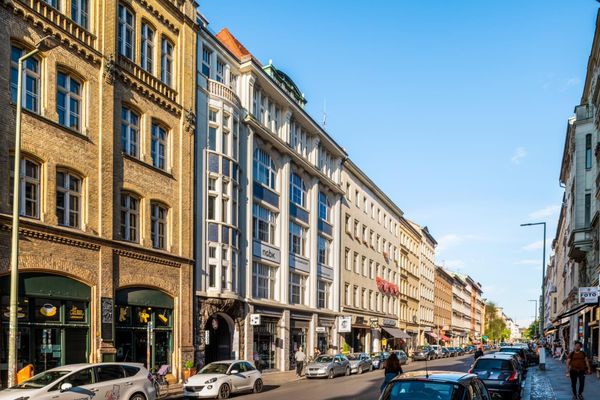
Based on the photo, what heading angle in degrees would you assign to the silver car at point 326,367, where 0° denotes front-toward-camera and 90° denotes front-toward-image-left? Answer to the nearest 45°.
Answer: approximately 45°

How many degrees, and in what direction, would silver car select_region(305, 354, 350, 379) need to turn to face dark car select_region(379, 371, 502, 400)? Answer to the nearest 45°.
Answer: approximately 45° to its left

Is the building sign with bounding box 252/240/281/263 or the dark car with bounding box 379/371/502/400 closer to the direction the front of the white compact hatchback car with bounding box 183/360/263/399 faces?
the dark car

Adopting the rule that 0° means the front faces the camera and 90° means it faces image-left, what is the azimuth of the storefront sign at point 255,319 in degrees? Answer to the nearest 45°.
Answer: approximately 0°

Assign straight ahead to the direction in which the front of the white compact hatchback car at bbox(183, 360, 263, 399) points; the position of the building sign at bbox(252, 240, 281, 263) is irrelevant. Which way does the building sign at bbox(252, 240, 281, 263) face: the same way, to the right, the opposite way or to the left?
to the left

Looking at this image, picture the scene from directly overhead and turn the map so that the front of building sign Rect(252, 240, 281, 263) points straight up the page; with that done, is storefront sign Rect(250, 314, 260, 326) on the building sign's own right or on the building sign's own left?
on the building sign's own right

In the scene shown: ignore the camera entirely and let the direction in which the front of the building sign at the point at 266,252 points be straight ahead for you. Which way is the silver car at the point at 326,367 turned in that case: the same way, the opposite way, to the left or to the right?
to the right

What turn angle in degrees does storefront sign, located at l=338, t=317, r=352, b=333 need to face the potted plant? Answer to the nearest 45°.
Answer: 0° — it already faces it

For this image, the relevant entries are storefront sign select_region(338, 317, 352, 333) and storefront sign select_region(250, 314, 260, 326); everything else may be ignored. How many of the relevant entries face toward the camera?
2
